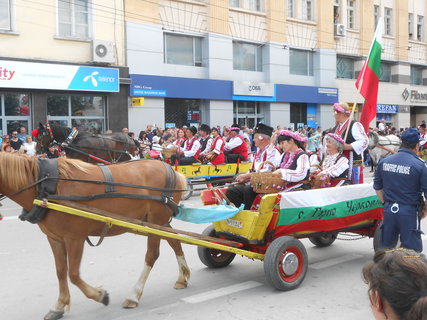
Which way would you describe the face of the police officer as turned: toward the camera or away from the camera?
away from the camera

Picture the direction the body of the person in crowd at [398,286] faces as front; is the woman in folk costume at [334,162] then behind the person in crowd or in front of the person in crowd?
in front

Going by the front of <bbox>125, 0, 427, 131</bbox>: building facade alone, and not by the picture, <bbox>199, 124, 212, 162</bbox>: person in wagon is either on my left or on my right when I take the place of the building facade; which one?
on my right

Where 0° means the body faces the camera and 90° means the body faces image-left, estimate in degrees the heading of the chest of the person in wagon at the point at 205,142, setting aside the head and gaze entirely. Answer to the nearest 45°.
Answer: approximately 45°

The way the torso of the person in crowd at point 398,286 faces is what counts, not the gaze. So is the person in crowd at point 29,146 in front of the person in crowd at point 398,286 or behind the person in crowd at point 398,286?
in front

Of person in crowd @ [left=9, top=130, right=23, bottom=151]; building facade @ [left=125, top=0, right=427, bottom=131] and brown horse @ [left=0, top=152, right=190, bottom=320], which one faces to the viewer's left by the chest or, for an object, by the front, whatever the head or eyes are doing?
the brown horse

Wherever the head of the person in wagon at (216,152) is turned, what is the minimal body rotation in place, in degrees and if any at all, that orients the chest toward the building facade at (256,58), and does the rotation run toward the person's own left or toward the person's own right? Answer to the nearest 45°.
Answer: approximately 135° to the person's own right

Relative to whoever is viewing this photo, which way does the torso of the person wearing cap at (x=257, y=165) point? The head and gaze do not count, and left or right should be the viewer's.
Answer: facing to the left of the viewer
